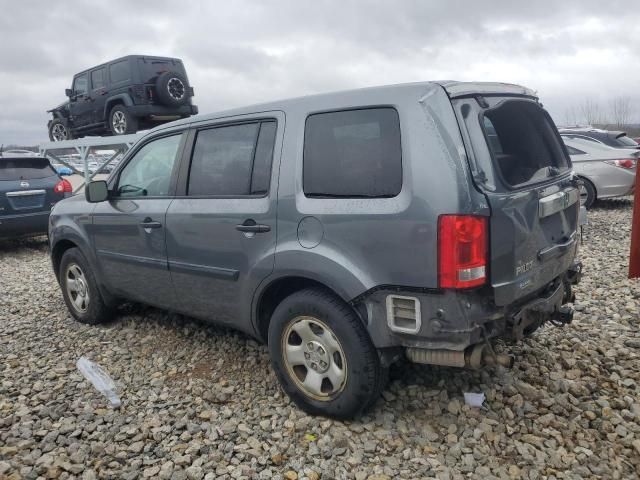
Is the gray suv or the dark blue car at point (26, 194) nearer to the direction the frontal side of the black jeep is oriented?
the dark blue car

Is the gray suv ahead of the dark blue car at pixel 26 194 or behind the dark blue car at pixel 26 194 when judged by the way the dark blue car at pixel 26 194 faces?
behind

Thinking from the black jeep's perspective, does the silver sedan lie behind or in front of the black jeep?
behind

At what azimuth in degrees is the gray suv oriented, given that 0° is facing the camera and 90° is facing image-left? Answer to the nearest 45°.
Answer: approximately 135°

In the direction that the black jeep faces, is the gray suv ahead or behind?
behind

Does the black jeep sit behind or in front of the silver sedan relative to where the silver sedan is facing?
in front

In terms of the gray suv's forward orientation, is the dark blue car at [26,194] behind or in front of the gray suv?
in front

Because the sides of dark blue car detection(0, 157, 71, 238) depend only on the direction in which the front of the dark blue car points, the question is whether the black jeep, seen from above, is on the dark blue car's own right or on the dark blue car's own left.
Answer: on the dark blue car's own right

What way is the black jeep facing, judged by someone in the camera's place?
facing away from the viewer and to the left of the viewer

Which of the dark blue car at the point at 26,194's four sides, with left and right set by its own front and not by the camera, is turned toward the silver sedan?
right

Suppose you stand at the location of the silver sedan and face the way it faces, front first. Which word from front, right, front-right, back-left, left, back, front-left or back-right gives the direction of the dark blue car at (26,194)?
front-left

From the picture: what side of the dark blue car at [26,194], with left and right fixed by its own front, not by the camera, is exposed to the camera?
back
